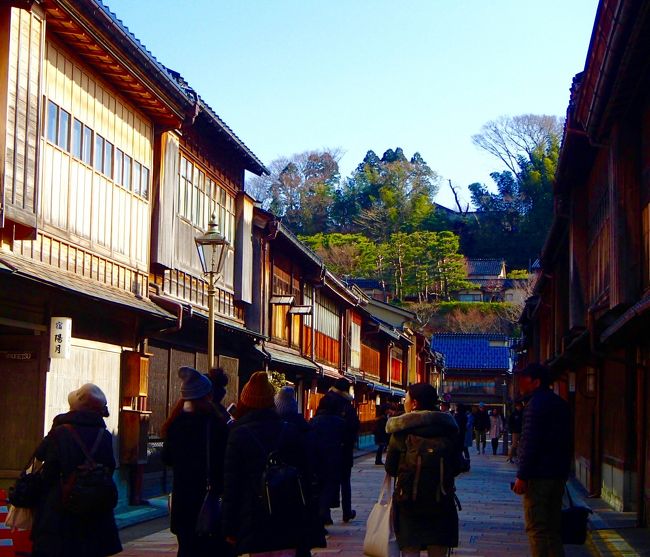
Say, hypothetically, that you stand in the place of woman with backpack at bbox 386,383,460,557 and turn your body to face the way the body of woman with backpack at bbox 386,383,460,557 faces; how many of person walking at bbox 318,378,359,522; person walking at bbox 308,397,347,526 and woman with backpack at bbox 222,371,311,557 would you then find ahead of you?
2

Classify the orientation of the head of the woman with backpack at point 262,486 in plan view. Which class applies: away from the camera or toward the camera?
away from the camera

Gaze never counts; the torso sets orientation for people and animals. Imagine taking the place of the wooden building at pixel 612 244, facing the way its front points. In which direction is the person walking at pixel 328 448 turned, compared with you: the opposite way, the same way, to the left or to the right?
to the right

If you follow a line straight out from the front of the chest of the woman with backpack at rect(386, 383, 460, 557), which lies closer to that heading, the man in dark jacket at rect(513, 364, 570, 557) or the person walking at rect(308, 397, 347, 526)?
the person walking

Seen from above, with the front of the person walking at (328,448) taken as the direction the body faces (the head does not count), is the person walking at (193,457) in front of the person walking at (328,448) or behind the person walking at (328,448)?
behind

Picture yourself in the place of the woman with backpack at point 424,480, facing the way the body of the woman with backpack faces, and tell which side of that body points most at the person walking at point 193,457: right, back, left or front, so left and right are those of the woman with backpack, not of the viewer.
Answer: left

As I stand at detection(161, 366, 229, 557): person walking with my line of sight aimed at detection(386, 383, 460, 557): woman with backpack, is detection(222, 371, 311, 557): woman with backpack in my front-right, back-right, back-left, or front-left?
front-right

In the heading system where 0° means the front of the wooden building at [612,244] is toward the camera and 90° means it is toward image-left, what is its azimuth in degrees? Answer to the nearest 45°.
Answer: approximately 90°

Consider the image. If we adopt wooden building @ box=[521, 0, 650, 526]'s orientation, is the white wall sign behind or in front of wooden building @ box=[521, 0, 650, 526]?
in front

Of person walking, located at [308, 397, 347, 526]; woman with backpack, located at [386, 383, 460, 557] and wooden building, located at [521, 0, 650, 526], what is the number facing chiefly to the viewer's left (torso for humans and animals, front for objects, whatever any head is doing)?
1

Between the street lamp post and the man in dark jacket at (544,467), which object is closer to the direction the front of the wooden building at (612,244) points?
the street lamp post

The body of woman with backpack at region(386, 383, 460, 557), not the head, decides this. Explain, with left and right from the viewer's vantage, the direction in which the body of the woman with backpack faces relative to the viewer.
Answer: facing away from the viewer

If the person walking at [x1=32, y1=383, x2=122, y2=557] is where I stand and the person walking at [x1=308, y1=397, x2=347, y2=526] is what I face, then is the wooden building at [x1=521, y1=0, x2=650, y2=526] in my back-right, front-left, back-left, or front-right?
front-right

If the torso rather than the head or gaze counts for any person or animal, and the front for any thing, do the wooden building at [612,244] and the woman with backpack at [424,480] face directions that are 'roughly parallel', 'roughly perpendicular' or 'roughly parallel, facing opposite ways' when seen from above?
roughly perpendicular

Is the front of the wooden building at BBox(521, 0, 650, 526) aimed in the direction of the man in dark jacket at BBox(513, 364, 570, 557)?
no

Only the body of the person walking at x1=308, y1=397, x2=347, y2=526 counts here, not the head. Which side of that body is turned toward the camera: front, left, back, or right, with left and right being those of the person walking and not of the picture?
back

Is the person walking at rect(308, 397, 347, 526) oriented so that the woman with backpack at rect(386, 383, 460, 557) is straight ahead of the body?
no

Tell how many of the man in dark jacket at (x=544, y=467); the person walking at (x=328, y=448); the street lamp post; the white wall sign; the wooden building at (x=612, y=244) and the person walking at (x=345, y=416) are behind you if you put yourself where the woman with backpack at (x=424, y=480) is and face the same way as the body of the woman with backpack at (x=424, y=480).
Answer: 0
